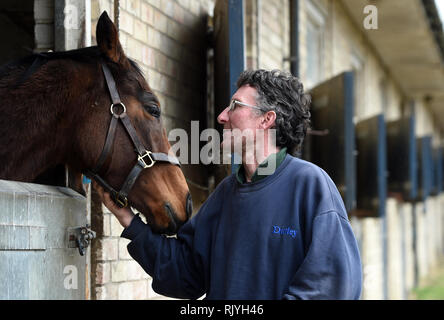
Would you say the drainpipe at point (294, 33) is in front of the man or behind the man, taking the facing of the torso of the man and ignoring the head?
behind

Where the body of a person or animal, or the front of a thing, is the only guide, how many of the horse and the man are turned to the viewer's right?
1

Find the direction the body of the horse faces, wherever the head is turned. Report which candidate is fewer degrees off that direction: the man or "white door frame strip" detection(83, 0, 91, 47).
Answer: the man

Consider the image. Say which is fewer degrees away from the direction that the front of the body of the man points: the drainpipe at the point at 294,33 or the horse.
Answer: the horse

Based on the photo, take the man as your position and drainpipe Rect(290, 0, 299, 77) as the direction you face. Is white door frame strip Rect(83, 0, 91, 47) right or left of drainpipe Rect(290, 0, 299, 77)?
left

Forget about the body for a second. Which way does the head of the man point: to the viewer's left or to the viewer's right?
to the viewer's left

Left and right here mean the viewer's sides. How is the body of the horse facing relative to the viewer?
facing to the right of the viewer

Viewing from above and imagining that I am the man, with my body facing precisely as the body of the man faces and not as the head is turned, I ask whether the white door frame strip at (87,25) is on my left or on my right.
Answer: on my right

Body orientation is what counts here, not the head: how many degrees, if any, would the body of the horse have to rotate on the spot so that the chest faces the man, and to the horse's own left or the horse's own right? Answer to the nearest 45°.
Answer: approximately 45° to the horse's own right
